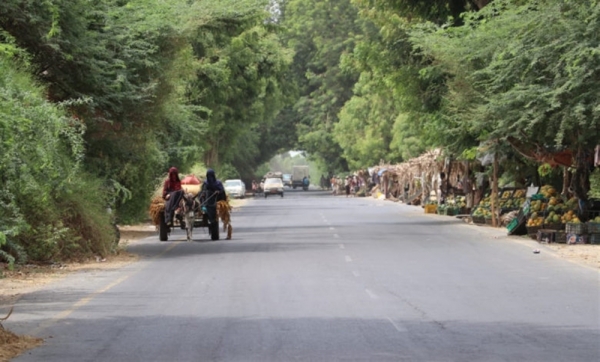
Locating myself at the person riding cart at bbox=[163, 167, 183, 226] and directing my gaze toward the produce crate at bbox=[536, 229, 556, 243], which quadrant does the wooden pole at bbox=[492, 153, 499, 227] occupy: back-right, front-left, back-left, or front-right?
front-left

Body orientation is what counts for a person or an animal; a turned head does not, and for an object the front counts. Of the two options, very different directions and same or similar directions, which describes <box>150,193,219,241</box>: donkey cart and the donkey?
same or similar directions
